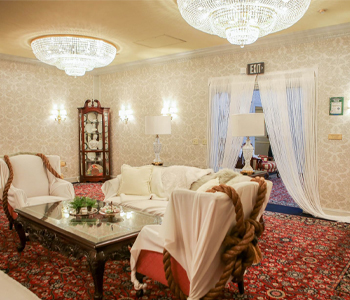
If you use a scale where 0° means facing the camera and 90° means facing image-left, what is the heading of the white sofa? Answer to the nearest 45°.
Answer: approximately 45°

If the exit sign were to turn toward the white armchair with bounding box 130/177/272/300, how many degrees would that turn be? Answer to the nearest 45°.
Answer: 0° — it already faces it

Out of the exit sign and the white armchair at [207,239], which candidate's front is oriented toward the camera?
the exit sign

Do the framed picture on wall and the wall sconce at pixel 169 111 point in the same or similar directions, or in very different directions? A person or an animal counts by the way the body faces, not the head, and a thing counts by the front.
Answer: same or similar directions

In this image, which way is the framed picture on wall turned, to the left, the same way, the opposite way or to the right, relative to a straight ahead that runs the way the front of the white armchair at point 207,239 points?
to the left

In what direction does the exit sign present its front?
toward the camera

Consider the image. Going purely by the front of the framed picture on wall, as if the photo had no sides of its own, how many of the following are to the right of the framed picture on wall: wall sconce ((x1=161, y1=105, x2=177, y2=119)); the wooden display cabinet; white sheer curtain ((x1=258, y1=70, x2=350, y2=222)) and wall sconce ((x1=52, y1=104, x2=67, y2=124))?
4

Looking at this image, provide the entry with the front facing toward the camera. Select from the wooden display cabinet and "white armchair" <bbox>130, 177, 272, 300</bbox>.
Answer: the wooden display cabinet

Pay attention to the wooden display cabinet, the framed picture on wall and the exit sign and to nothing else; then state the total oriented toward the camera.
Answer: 3

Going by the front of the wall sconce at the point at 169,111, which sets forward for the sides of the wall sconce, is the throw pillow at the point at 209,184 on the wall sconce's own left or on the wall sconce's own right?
on the wall sconce's own left

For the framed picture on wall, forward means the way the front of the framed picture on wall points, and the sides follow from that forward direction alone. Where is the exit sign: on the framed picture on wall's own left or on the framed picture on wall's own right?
on the framed picture on wall's own right

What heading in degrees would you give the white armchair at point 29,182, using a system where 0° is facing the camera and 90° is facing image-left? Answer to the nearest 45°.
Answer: approximately 315°

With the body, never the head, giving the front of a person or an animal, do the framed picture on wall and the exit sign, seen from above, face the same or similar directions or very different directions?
same or similar directions

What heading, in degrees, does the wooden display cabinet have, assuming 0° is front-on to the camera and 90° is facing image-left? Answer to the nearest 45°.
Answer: approximately 0°

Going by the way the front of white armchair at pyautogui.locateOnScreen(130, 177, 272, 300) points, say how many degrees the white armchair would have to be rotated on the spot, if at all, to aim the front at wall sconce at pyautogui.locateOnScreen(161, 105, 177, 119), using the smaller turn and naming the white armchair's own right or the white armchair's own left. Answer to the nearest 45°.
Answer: approximately 45° to the white armchair's own right

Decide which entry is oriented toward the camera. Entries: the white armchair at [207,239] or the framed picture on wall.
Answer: the framed picture on wall

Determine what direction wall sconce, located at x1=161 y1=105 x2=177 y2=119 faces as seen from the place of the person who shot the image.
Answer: facing the viewer and to the left of the viewer

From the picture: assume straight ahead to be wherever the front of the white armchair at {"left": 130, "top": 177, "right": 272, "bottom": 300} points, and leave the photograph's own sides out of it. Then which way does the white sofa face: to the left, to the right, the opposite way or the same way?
to the left
